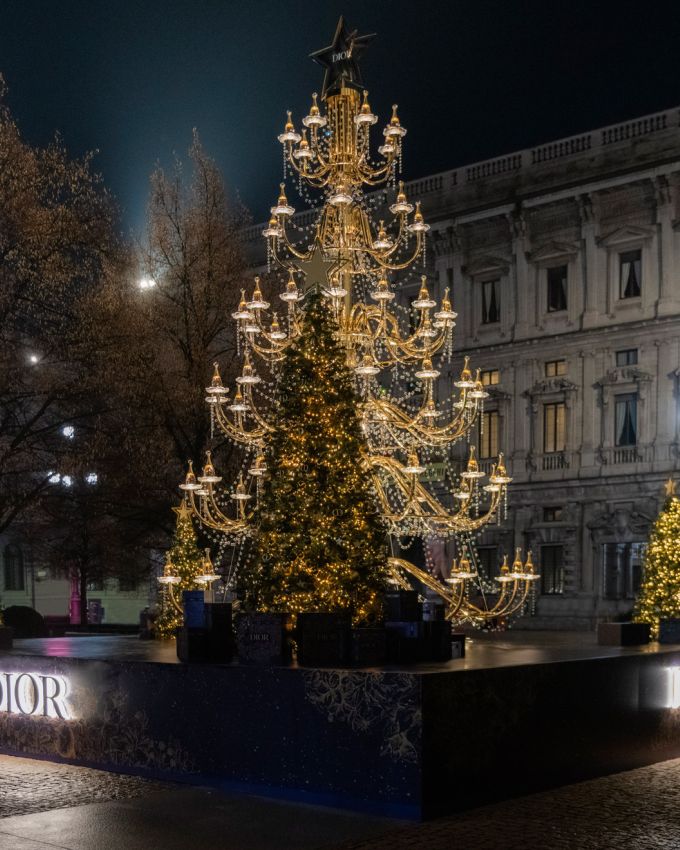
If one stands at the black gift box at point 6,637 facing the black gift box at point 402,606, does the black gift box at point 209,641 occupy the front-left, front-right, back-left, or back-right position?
front-right

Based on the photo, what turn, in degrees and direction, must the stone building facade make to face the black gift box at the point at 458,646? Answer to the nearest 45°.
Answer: approximately 45° to its left

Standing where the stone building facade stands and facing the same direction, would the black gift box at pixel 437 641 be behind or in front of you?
in front

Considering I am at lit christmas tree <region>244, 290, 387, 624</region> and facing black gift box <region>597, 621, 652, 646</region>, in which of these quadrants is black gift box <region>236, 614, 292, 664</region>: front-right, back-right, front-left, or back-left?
back-right

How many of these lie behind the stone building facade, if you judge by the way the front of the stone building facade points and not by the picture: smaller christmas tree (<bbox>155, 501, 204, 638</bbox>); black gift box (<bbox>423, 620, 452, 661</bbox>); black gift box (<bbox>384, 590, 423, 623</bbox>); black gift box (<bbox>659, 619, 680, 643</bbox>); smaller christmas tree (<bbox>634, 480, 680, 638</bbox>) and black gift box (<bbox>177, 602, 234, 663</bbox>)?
0

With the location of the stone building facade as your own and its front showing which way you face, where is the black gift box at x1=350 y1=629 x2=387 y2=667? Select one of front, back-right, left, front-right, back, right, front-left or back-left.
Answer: front-left

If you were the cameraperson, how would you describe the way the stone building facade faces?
facing the viewer and to the left of the viewer

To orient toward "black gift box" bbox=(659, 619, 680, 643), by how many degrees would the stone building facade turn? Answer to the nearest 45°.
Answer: approximately 45° to its left

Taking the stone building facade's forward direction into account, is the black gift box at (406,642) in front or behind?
in front

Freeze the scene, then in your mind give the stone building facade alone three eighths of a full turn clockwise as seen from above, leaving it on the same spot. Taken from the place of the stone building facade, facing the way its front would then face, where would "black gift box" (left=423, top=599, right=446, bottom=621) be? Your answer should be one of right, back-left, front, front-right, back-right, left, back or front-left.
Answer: back

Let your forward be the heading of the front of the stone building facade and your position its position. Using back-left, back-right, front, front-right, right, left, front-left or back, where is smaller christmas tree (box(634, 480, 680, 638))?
front-left

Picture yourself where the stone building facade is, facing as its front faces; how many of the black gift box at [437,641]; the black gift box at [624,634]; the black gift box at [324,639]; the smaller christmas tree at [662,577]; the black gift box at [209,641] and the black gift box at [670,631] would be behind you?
0

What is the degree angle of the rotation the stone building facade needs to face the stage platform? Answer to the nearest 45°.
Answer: approximately 45° to its left
